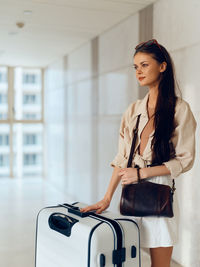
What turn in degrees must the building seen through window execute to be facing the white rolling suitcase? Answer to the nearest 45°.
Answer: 0° — it already faces it

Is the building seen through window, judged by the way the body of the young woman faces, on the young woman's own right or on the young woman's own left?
on the young woman's own right

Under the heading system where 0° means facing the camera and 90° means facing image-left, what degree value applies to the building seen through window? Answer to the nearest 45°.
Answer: approximately 0°

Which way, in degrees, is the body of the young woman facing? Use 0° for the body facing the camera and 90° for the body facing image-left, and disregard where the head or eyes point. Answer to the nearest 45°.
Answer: approximately 45°
